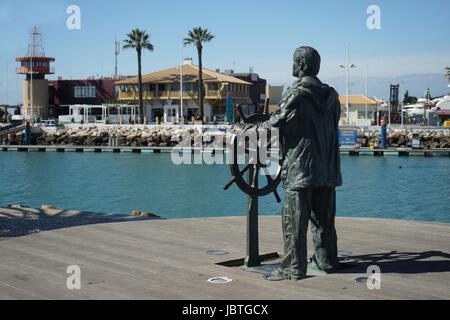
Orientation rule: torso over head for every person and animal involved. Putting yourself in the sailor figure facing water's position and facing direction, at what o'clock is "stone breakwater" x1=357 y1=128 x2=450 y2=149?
The stone breakwater is roughly at 2 o'clock from the sailor figure facing water.

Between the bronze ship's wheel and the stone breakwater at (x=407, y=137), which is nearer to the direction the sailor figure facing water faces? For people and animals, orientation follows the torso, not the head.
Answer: the bronze ship's wheel

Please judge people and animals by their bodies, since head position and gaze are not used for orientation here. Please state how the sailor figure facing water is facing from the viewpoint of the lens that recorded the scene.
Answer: facing away from the viewer and to the left of the viewer
